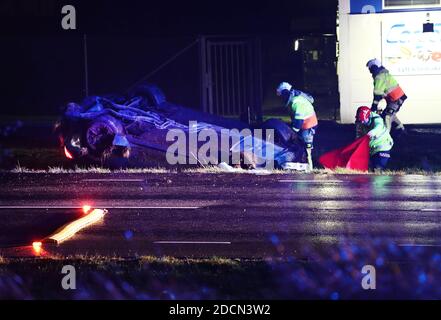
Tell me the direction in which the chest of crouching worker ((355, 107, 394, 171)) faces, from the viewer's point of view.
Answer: to the viewer's left

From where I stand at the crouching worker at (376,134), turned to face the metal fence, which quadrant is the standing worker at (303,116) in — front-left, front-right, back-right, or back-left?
front-left

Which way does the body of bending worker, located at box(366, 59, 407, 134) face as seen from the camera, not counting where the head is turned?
to the viewer's left

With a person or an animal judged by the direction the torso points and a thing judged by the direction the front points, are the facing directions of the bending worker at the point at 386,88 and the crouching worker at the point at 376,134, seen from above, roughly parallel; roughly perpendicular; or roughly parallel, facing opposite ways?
roughly parallel

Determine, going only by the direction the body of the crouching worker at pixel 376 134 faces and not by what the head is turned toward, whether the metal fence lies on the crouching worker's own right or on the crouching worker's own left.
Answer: on the crouching worker's own right

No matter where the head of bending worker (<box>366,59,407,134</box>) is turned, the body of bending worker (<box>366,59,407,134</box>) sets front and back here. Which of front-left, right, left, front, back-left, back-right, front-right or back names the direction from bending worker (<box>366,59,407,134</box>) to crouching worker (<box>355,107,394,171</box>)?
left

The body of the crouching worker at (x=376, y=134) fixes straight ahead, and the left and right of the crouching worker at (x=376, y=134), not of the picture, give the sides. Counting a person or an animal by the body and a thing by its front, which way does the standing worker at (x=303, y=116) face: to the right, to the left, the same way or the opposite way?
the same way

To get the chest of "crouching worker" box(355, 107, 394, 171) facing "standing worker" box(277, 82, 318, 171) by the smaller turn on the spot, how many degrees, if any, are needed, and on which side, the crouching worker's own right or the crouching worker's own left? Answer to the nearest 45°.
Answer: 0° — they already face them

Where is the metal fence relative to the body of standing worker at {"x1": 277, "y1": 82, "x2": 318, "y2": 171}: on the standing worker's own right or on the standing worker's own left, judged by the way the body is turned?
on the standing worker's own right

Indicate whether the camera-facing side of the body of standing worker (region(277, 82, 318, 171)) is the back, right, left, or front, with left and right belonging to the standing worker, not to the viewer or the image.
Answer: left

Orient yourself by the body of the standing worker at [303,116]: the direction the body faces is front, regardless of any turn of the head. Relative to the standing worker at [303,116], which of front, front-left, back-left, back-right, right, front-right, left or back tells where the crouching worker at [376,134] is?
back
